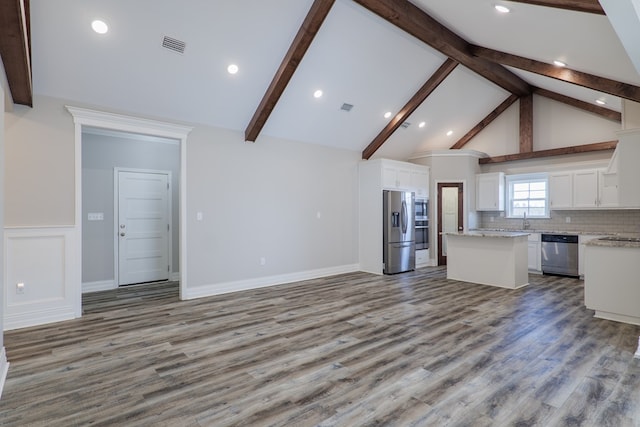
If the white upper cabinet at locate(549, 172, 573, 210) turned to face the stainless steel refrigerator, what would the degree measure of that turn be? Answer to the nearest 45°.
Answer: approximately 45° to its right

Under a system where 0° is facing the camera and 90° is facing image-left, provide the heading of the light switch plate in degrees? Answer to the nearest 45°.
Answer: approximately 0°

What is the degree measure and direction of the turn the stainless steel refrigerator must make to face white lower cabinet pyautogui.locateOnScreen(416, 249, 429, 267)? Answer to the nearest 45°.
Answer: approximately 90° to its left

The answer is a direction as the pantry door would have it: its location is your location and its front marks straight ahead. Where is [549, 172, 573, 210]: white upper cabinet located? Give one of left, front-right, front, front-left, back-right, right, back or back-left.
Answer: left

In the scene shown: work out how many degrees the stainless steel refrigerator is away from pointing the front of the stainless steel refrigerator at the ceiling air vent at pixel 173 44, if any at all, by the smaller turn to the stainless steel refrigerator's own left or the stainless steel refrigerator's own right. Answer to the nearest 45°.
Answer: approximately 90° to the stainless steel refrigerator's own right
